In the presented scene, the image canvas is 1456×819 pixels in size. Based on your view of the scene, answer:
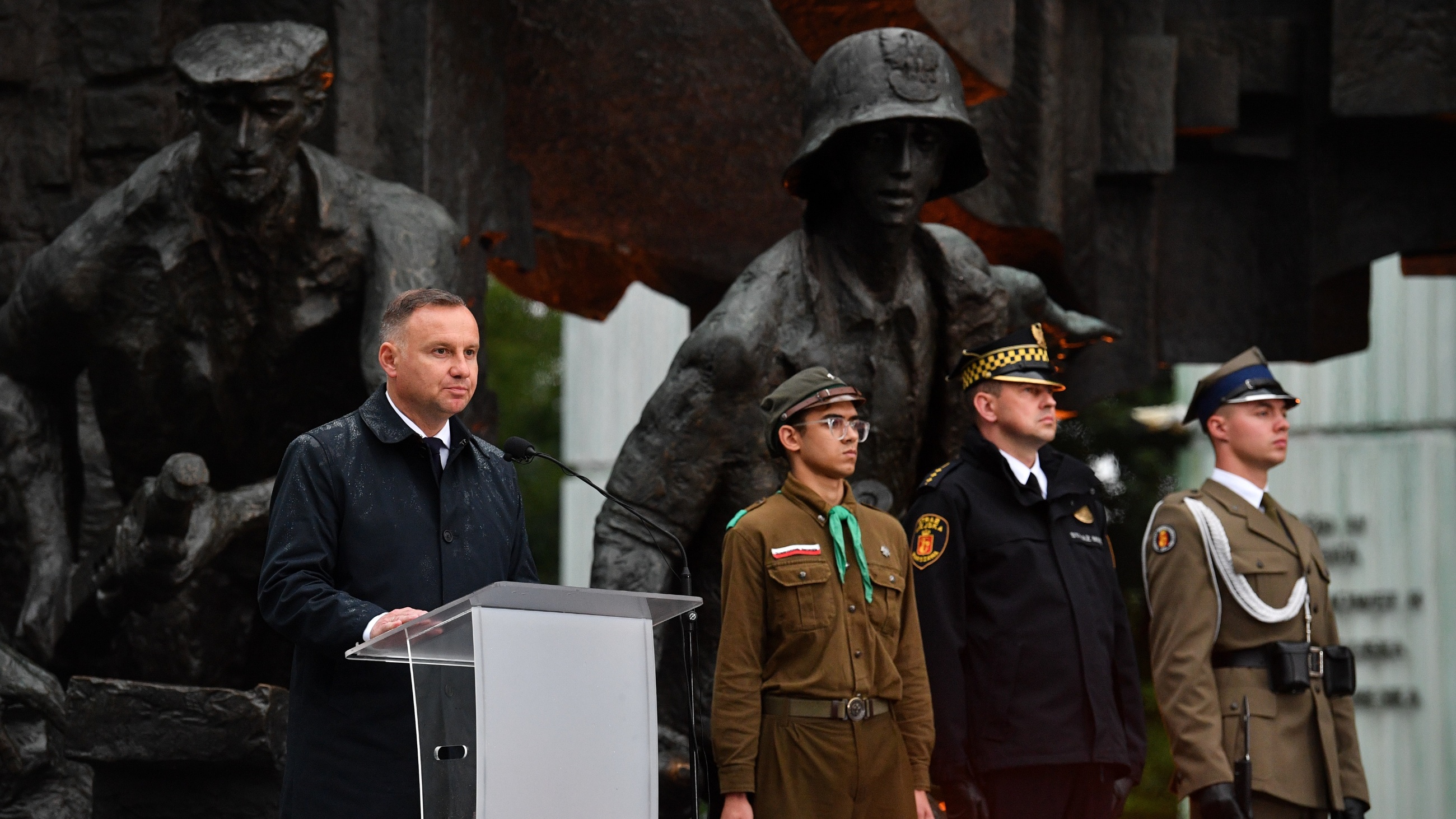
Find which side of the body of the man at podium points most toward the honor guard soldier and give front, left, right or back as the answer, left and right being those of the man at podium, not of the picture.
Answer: left

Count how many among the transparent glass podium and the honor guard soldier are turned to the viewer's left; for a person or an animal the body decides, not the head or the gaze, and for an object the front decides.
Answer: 0

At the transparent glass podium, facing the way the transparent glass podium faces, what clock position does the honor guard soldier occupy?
The honor guard soldier is roughly at 9 o'clock from the transparent glass podium.

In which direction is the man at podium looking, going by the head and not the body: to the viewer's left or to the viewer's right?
to the viewer's right

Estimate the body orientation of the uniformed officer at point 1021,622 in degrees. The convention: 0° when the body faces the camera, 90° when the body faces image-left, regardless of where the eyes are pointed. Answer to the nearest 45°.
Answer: approximately 315°

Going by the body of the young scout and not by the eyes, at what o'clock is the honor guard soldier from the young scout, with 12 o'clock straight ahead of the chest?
The honor guard soldier is roughly at 9 o'clock from the young scout.

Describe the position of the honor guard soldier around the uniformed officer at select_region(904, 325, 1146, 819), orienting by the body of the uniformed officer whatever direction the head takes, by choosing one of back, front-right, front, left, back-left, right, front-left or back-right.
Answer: left

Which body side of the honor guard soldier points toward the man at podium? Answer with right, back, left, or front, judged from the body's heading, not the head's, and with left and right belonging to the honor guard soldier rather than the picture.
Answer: right

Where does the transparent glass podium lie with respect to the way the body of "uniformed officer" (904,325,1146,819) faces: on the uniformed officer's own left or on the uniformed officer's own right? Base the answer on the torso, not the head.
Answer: on the uniformed officer's own right

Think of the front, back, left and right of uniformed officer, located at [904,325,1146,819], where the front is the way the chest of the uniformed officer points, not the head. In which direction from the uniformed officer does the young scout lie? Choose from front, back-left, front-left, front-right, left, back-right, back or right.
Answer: right

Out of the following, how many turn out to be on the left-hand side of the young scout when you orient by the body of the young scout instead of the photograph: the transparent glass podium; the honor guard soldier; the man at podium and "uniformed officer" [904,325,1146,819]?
2

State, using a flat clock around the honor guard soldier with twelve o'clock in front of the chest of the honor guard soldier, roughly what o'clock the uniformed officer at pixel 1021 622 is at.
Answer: The uniformed officer is roughly at 3 o'clock from the honor guard soldier.

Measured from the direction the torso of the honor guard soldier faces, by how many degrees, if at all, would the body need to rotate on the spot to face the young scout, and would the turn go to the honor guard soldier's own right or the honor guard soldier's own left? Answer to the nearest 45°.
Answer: approximately 90° to the honor guard soldier's own right
